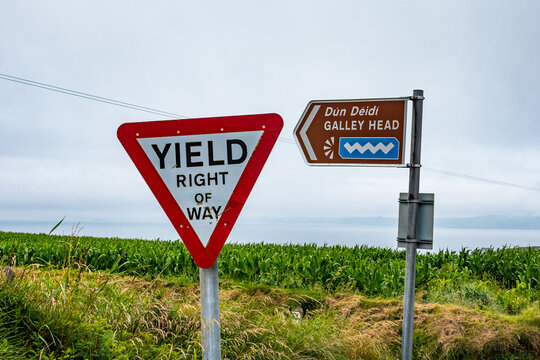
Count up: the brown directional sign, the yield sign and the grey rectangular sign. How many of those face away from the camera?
1

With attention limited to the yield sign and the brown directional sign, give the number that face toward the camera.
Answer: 2

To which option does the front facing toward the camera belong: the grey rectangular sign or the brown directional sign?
the brown directional sign

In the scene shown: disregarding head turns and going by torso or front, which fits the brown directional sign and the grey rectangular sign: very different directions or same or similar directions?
very different directions

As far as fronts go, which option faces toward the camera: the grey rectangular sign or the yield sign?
the yield sign

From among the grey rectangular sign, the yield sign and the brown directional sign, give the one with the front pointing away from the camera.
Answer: the grey rectangular sign

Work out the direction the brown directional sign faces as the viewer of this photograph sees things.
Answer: facing the viewer

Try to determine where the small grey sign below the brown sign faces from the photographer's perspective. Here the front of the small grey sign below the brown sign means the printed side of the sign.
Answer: facing away from the viewer

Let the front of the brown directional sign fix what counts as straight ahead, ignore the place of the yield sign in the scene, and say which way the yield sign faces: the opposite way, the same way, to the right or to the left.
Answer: the same way

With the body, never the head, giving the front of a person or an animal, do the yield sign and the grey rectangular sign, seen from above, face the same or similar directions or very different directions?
very different directions
